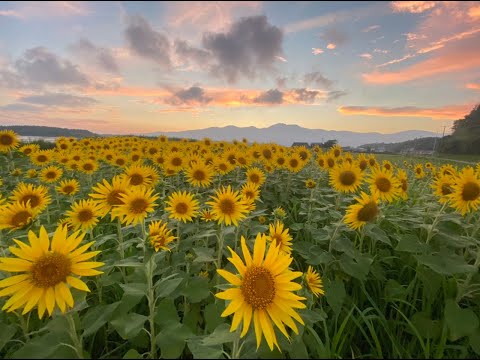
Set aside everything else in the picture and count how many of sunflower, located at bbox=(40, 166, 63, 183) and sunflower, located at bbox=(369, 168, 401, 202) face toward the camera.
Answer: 2

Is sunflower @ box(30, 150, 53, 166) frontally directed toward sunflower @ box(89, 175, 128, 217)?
yes

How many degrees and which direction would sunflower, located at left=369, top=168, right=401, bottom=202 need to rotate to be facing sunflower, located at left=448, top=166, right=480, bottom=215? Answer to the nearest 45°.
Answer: approximately 45° to its left

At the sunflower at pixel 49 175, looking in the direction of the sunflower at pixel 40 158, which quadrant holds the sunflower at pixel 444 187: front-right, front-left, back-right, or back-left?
back-right

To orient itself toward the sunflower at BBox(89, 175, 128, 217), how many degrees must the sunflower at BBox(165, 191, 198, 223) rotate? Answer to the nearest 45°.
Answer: approximately 90° to its right

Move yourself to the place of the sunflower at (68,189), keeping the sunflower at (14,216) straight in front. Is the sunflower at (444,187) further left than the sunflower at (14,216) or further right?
left

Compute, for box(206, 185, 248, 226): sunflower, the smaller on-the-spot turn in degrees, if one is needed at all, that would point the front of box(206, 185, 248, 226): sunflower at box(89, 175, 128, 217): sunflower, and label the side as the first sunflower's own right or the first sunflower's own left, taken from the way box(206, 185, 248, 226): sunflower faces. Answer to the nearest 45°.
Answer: approximately 90° to the first sunflower's own right

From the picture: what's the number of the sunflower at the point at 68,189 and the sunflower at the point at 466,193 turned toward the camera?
2

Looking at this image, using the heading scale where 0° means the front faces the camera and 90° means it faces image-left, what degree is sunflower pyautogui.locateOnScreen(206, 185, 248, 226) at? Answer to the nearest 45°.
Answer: approximately 0°

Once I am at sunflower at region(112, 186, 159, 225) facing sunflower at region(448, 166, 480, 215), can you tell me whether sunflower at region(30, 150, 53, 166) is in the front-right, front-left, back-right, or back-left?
back-left

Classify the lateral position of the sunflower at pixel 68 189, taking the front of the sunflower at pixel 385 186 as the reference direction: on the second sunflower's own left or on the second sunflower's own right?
on the second sunflower's own right

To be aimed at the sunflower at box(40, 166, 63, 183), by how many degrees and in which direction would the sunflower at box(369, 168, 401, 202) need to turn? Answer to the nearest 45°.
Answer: approximately 90° to its right

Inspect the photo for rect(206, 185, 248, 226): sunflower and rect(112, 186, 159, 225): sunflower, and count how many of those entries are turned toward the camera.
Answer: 2
